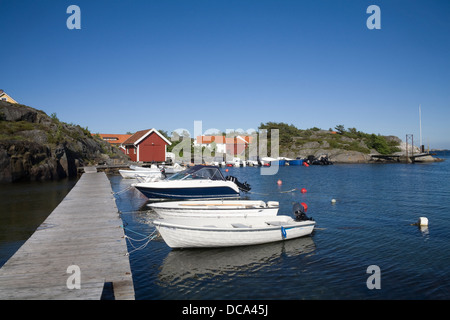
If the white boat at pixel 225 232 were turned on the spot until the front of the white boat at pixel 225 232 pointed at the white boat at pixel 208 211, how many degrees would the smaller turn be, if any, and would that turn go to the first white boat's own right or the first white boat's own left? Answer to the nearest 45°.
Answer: approximately 90° to the first white boat's own right

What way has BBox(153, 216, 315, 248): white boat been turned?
to the viewer's left

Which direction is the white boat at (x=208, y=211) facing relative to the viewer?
to the viewer's left

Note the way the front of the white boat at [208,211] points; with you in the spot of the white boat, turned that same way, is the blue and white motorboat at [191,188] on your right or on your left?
on your right

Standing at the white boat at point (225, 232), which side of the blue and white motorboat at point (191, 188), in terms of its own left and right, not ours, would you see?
left

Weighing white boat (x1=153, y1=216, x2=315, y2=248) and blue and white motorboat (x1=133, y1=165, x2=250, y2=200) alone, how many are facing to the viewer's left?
2

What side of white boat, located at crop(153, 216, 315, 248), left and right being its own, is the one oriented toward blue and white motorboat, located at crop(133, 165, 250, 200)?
right

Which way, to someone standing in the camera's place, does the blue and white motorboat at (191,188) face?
facing to the left of the viewer

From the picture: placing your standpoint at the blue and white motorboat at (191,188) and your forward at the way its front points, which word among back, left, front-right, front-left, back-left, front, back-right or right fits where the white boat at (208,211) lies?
left
